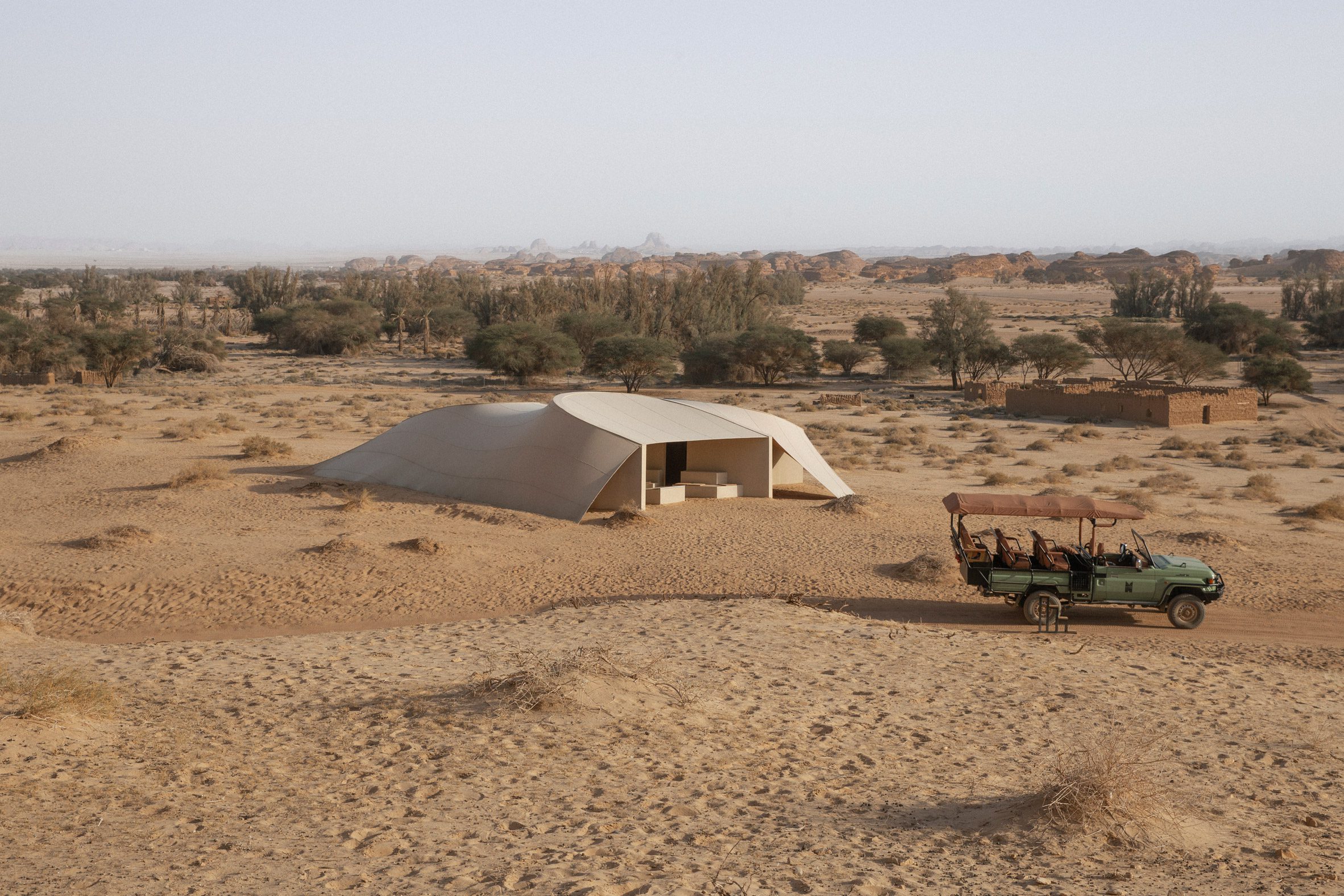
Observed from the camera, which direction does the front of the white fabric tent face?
facing the viewer and to the right of the viewer

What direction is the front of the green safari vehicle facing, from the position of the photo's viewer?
facing to the right of the viewer

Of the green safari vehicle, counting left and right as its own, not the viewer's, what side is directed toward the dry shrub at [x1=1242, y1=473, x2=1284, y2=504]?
left

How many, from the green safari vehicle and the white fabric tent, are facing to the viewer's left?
0

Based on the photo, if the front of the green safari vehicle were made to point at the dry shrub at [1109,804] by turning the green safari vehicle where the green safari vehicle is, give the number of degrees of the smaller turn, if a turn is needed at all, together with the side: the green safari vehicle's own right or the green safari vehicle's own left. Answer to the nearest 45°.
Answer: approximately 90° to the green safari vehicle's own right

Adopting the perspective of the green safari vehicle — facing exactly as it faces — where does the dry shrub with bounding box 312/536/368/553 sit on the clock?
The dry shrub is roughly at 6 o'clock from the green safari vehicle.

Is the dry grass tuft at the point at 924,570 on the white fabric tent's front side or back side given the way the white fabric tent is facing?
on the front side

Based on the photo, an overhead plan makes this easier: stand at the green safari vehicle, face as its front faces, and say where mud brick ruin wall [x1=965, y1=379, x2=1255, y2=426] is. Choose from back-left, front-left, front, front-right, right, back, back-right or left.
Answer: left

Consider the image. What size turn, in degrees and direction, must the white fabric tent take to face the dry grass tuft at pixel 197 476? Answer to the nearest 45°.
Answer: approximately 135° to its right

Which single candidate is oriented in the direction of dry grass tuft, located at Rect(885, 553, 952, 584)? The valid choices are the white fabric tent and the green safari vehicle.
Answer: the white fabric tent

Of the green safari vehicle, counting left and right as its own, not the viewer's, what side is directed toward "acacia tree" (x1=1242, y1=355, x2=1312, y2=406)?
left

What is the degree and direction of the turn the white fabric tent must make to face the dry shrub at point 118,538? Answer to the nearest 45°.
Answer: approximately 90° to its right

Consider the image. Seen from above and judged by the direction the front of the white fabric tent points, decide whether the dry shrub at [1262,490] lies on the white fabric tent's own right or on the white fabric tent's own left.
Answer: on the white fabric tent's own left

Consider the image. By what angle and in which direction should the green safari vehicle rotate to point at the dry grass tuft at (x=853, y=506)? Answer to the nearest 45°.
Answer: approximately 135° to its left
